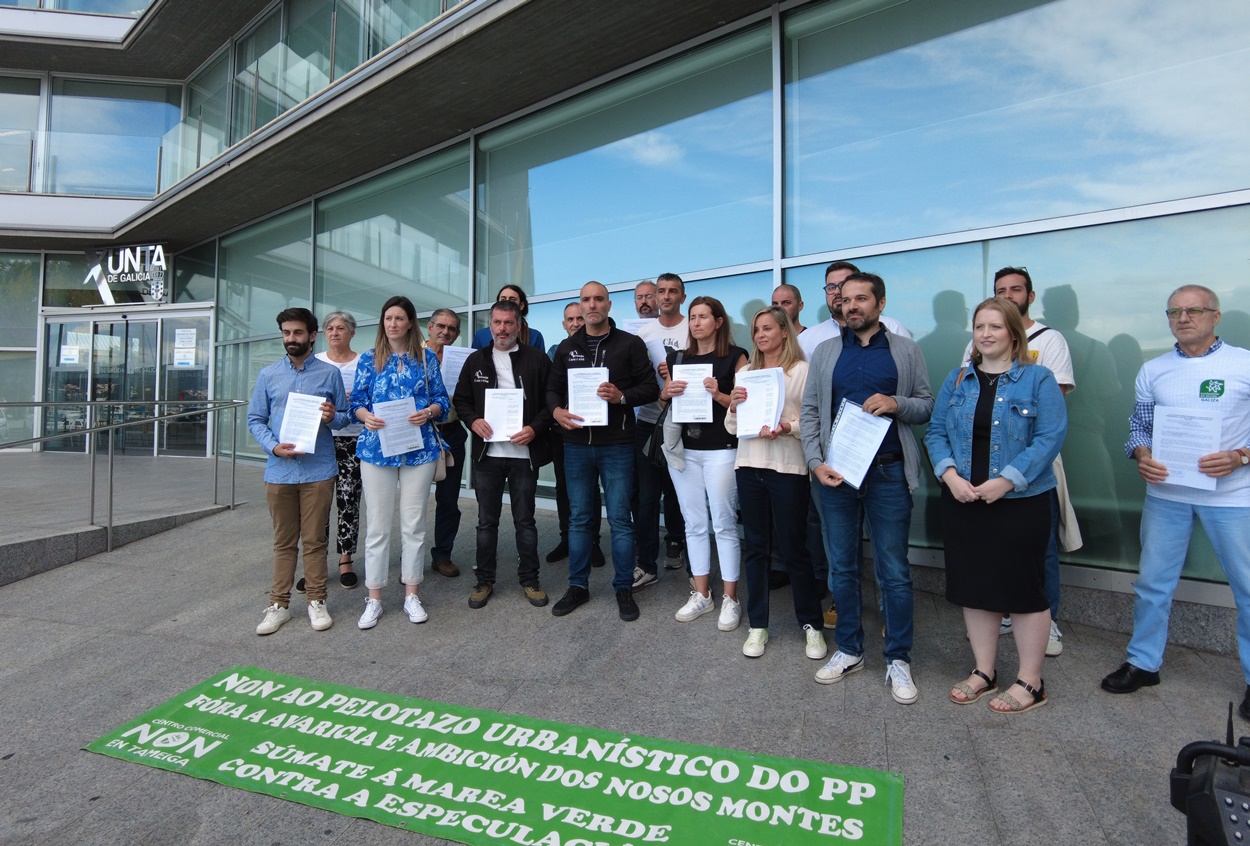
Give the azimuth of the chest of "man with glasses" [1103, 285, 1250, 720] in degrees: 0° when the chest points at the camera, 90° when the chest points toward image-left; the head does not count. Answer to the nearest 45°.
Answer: approximately 45°

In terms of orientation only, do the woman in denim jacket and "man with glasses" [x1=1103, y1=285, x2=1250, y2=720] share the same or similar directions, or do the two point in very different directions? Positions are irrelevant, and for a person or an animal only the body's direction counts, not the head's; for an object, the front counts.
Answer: same or similar directions

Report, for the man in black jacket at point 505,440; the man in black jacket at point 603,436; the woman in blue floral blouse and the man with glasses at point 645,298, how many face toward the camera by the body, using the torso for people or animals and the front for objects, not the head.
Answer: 4

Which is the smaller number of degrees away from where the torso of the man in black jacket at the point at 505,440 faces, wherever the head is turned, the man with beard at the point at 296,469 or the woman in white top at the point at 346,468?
the man with beard

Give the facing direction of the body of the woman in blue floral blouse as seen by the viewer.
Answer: toward the camera

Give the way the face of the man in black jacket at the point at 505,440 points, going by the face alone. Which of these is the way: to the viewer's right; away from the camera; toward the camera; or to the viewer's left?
toward the camera

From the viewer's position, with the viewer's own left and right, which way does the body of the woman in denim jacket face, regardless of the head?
facing the viewer and to the left of the viewer

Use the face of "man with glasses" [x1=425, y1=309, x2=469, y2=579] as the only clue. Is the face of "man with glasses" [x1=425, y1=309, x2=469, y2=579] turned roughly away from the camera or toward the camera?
toward the camera

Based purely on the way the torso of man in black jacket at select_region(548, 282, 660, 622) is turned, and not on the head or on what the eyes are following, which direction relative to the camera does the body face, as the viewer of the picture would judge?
toward the camera

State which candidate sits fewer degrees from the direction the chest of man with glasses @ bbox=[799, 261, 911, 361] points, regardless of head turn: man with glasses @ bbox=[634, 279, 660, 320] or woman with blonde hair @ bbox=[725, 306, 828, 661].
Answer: the woman with blonde hair

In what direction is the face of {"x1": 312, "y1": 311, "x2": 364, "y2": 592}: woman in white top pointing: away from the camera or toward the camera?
toward the camera

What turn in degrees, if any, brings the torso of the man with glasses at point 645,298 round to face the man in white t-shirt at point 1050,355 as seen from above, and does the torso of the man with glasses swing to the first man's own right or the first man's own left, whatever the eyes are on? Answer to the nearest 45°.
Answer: approximately 45° to the first man's own left

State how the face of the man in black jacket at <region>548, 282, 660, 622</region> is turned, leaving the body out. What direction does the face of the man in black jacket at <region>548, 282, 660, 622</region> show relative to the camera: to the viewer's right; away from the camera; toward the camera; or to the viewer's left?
toward the camera

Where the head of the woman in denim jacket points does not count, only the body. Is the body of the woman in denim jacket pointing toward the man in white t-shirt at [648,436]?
no

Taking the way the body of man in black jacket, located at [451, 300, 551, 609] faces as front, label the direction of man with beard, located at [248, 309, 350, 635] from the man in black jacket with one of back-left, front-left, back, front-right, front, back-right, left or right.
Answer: right

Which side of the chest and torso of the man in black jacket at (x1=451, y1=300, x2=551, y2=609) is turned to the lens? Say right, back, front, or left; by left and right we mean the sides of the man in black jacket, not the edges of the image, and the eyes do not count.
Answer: front

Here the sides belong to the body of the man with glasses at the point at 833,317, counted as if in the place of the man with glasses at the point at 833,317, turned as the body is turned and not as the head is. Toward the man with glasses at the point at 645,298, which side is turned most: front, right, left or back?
right
